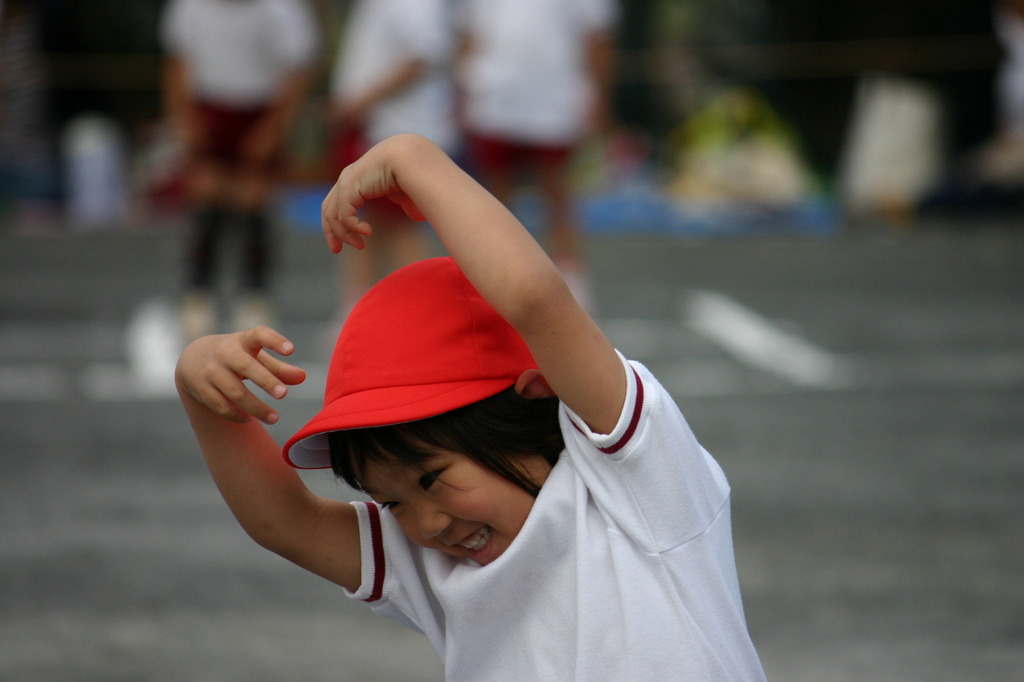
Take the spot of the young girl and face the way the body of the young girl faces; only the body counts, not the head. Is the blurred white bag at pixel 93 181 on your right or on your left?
on your right

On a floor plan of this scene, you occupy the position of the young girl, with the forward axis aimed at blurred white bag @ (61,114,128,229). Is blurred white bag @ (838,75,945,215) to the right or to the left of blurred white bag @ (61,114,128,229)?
right

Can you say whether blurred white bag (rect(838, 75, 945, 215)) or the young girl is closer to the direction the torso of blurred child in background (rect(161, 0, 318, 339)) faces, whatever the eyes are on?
the young girl

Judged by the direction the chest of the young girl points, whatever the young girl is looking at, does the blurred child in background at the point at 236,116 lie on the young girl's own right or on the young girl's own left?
on the young girl's own right

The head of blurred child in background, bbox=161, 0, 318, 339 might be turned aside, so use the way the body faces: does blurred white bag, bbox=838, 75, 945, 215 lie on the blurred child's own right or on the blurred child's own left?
on the blurred child's own left

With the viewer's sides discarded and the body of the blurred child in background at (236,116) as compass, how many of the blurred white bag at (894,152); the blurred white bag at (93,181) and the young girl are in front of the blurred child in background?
1

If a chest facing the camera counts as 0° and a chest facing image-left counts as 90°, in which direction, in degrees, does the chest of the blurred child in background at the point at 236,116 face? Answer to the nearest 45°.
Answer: approximately 0°

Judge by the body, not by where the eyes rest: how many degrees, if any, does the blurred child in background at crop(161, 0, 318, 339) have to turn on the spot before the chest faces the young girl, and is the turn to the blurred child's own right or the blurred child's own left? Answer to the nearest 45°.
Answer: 0° — they already face them
